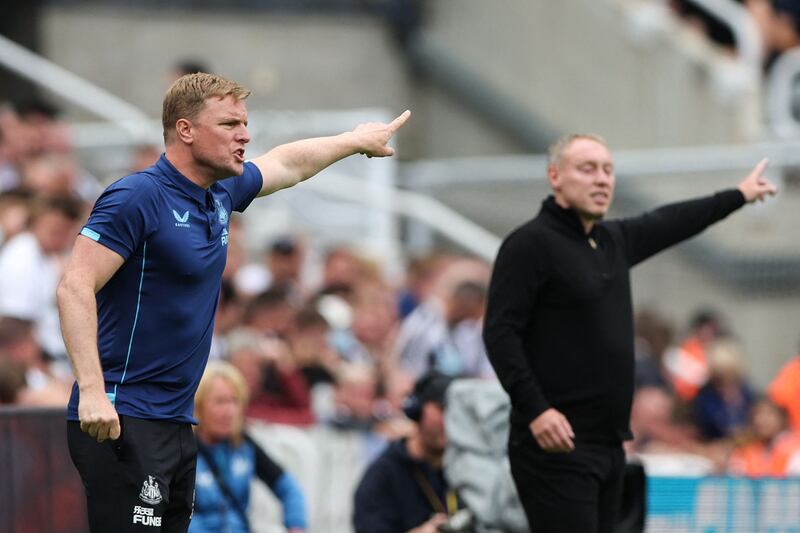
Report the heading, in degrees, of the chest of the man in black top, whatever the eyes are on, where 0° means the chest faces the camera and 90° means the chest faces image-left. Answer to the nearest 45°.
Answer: approximately 315°

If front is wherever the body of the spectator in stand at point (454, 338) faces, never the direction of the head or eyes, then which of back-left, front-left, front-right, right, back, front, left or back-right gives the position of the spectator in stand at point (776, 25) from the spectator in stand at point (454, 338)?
left

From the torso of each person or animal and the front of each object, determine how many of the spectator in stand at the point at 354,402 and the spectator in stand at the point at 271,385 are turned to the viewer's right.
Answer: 0

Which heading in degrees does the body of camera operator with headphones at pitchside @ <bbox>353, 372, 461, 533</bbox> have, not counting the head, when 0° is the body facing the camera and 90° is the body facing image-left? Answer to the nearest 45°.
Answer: approximately 315°

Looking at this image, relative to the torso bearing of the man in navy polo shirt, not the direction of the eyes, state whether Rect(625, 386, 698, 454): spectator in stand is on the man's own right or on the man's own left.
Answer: on the man's own left

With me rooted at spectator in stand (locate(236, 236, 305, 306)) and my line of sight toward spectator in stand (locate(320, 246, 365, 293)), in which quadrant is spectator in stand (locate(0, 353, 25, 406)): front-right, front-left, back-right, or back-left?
back-right

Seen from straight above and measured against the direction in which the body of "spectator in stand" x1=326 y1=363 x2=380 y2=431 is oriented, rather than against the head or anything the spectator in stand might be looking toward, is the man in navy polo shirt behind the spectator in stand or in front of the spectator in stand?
in front
